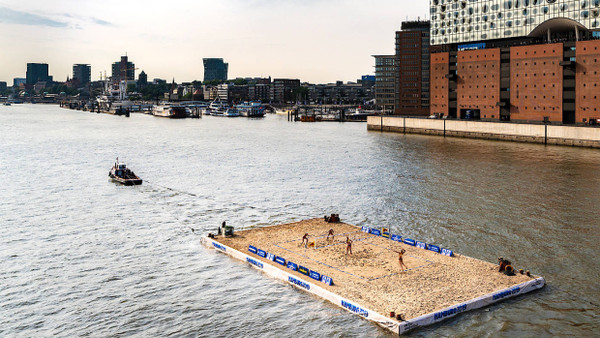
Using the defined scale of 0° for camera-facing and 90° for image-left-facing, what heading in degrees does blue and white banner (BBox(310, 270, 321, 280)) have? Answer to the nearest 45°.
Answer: approximately 45°

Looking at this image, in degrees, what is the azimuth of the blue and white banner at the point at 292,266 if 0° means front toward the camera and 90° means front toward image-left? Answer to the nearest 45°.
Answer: approximately 45°

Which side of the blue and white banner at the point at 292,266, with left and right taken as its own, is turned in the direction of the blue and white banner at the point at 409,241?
back

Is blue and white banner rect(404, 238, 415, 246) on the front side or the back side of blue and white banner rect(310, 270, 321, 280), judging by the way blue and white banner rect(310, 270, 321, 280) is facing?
on the back side
